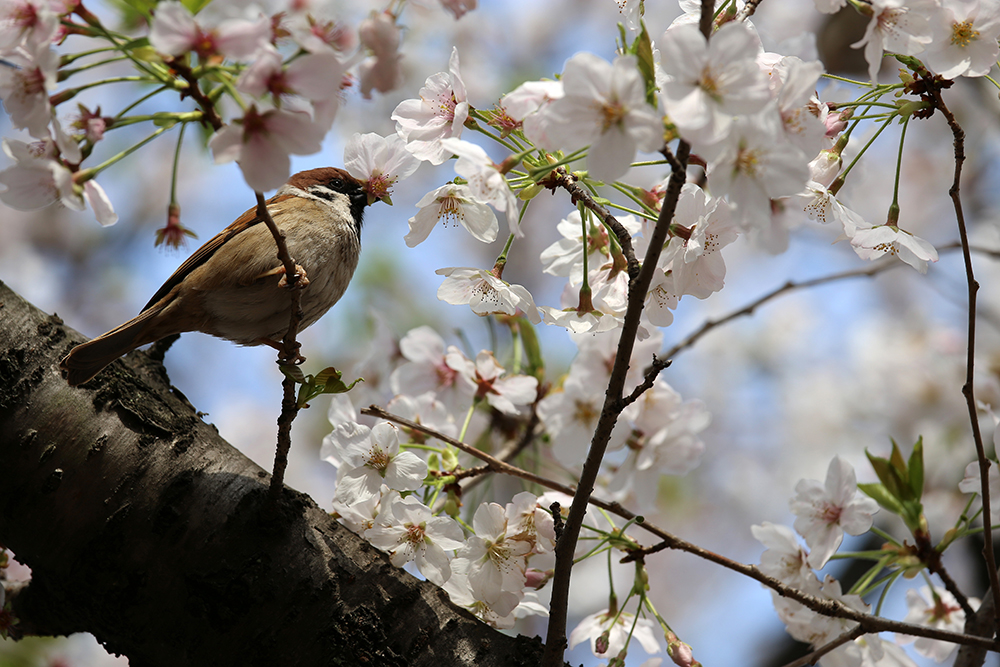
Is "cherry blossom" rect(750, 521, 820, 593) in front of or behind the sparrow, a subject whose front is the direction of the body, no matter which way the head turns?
in front

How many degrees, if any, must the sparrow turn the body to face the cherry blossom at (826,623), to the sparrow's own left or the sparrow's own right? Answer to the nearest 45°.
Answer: approximately 45° to the sparrow's own right

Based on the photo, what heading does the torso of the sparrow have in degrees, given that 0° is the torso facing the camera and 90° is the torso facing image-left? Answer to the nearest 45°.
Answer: approximately 270°

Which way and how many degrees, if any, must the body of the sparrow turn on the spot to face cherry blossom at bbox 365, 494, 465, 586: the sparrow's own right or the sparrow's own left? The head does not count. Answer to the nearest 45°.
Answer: approximately 45° to the sparrow's own right
